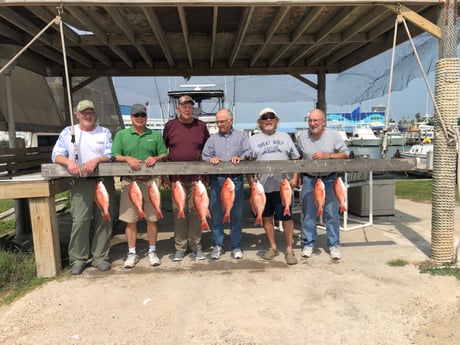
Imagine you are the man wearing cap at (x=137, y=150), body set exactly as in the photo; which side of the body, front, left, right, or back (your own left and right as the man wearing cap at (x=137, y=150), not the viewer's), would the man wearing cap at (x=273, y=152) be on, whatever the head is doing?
left

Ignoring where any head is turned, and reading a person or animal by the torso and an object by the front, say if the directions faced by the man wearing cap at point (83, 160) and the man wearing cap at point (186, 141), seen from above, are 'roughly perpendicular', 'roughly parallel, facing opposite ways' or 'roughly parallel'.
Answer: roughly parallel

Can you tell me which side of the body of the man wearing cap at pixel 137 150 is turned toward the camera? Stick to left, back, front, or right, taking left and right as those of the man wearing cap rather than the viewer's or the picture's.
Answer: front

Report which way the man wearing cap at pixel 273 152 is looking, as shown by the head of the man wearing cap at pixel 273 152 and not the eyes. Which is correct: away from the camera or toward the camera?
toward the camera

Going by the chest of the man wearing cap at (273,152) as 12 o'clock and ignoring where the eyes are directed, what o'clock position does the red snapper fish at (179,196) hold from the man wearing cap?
The red snapper fish is roughly at 2 o'clock from the man wearing cap.

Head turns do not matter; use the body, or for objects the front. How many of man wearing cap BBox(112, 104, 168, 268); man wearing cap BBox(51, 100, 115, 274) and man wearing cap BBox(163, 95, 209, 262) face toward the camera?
3

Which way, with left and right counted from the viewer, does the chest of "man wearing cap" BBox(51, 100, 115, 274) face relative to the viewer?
facing the viewer

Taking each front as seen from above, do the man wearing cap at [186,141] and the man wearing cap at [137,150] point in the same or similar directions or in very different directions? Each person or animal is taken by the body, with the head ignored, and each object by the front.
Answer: same or similar directions

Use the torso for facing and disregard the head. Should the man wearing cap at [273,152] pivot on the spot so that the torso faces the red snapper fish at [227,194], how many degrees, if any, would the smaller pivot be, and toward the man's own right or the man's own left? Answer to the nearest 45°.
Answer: approximately 45° to the man's own right

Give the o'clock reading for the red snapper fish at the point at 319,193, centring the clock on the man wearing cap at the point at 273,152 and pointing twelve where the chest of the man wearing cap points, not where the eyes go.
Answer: The red snapper fish is roughly at 10 o'clock from the man wearing cap.

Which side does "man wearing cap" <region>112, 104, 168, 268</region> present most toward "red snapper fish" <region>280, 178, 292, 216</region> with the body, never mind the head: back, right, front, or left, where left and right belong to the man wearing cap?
left

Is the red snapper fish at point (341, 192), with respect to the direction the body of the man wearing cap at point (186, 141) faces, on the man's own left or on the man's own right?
on the man's own left

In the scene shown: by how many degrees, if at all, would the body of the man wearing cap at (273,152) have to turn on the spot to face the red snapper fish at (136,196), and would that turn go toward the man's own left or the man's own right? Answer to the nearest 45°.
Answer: approximately 90° to the man's own right

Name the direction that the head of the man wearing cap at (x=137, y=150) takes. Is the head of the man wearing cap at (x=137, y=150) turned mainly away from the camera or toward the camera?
toward the camera
